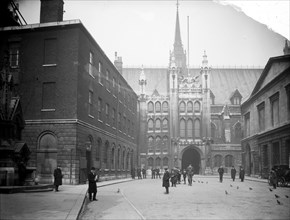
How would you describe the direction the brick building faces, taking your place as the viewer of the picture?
facing the viewer and to the right of the viewer

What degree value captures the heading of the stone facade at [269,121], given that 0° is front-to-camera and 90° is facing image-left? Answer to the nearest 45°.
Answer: approximately 45°
